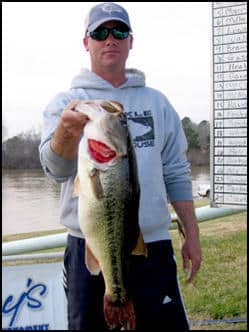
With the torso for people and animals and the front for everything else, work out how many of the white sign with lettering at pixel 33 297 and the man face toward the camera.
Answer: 2

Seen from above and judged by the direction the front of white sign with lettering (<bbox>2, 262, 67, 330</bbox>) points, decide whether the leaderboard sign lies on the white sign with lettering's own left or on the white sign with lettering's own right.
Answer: on the white sign with lettering's own left

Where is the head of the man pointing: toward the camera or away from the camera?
toward the camera

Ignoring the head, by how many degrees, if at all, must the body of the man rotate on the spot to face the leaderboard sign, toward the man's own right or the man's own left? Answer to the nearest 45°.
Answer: approximately 180°

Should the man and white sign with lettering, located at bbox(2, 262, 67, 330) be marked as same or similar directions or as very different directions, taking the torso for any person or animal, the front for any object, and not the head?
same or similar directions

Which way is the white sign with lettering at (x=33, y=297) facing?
toward the camera
